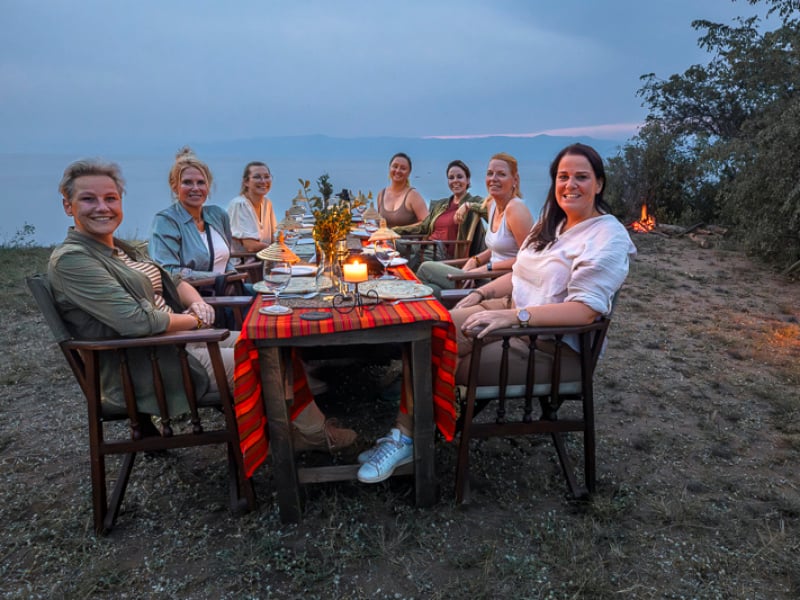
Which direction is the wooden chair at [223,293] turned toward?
to the viewer's right

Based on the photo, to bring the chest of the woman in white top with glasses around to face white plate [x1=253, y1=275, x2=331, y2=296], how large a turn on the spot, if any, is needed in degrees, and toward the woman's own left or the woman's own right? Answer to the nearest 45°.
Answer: approximately 45° to the woman's own right

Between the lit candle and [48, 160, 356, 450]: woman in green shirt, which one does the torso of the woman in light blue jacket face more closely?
the lit candle

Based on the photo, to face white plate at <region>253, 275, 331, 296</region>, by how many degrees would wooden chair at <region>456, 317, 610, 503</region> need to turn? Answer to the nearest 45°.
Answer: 0° — it already faces it

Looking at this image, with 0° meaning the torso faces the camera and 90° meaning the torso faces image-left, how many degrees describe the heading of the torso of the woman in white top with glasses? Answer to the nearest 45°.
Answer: approximately 315°

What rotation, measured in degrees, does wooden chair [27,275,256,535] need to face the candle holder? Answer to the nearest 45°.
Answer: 0° — it already faces it

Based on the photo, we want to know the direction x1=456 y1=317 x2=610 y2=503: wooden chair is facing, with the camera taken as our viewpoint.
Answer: facing to the left of the viewer

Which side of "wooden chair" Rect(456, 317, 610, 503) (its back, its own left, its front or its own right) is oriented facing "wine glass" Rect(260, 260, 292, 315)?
front

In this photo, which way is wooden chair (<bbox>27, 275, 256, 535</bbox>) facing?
to the viewer's right
